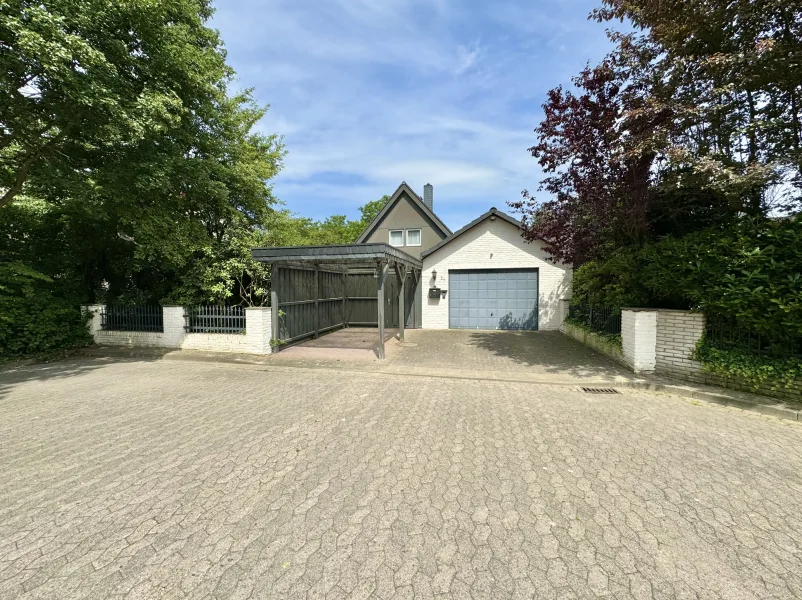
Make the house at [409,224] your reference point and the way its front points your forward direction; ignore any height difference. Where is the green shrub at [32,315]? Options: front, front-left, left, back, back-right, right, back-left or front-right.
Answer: front-right

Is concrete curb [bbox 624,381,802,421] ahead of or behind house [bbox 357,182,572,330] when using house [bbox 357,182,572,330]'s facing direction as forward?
ahead

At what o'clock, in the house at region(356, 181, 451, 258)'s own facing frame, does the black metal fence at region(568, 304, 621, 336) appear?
The black metal fence is roughly at 11 o'clock from the house.

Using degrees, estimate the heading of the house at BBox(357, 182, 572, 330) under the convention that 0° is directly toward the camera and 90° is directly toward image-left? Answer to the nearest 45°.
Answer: approximately 0°

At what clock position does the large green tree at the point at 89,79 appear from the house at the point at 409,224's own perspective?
The large green tree is roughly at 1 o'clock from the house.

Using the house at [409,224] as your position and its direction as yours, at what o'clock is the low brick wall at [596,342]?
The low brick wall is roughly at 11 o'clock from the house.

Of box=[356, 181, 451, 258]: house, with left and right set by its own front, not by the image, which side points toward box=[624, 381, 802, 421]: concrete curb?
front

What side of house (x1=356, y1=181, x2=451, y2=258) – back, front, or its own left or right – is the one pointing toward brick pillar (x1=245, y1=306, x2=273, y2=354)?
front
